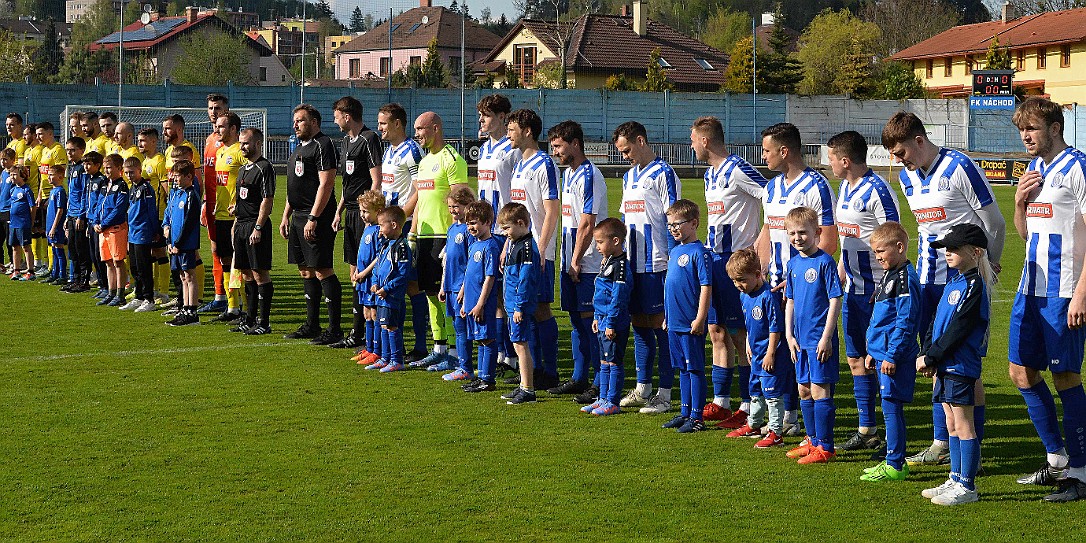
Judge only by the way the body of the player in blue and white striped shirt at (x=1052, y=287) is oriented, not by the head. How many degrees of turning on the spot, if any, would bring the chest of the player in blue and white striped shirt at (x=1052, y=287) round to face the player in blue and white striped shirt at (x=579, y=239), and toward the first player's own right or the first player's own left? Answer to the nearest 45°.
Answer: approximately 90° to the first player's own right

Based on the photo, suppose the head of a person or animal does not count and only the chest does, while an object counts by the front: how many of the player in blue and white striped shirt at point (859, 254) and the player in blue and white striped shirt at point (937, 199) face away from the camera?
0

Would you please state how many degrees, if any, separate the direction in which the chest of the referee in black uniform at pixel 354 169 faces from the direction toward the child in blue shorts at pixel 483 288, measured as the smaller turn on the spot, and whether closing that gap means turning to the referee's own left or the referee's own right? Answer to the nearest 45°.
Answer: approximately 90° to the referee's own left

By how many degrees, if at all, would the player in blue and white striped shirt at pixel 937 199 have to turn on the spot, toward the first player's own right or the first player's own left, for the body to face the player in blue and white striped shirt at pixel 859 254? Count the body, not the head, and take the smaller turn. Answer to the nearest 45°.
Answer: approximately 90° to the first player's own right

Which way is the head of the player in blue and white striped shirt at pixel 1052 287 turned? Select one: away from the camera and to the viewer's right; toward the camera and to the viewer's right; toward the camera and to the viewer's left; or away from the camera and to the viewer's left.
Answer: toward the camera and to the viewer's left

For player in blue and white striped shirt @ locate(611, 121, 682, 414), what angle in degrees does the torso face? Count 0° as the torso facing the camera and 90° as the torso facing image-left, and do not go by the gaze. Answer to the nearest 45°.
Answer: approximately 45°

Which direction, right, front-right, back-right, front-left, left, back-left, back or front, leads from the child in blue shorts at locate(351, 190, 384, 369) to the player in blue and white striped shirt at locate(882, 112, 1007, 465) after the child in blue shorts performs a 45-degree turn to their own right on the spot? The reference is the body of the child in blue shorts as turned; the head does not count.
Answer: back-left

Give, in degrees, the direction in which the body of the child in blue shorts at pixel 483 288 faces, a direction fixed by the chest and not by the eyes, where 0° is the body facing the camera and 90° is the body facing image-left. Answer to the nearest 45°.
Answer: approximately 45°

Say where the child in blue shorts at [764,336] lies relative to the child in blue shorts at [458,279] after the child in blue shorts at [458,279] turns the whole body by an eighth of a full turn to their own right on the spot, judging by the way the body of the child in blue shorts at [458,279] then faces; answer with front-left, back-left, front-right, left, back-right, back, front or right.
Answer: back-left

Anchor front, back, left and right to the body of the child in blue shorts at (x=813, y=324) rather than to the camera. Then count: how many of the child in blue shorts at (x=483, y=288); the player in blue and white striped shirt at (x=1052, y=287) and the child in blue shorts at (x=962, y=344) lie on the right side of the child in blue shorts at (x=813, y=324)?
1

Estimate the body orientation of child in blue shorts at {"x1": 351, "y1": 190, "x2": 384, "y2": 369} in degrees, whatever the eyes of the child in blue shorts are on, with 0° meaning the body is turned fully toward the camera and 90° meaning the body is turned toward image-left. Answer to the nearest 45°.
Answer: approximately 45°

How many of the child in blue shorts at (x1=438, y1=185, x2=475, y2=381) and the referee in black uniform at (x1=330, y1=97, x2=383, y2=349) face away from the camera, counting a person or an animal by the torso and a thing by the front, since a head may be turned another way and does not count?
0
